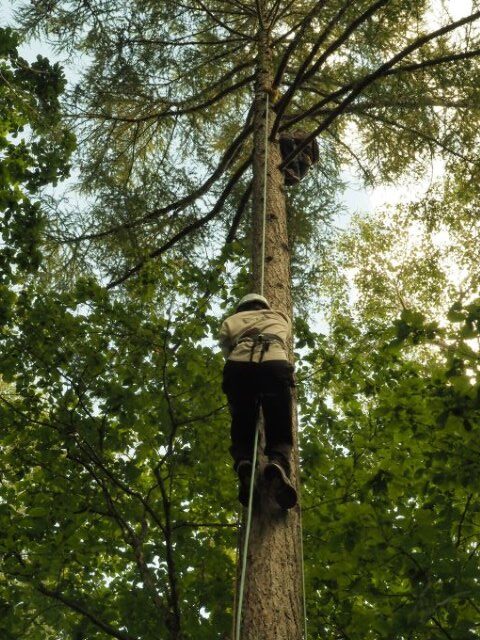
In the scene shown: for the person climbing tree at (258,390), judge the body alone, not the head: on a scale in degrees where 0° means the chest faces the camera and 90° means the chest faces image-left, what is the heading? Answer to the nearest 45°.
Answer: approximately 180°
